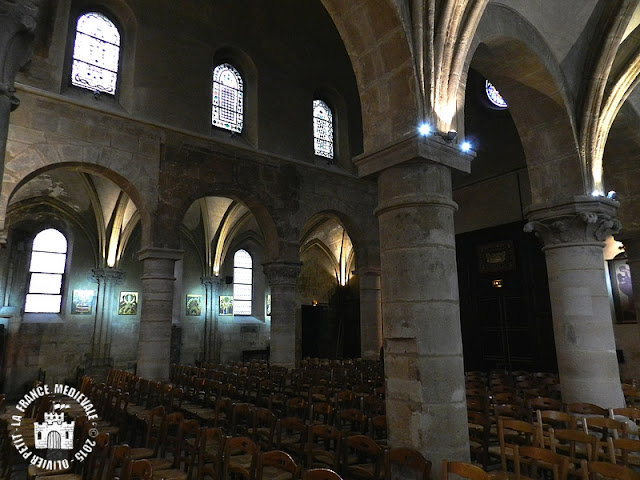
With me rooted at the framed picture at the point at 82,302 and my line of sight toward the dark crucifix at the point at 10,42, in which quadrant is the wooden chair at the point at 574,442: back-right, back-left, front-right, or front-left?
front-left

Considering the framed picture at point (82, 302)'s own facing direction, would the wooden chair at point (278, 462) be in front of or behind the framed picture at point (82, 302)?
in front

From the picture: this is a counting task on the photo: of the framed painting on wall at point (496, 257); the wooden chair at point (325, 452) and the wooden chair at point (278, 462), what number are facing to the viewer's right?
0

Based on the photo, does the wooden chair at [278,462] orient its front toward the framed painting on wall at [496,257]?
no

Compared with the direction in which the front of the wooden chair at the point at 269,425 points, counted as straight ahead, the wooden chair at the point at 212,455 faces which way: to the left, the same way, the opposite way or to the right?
the same way

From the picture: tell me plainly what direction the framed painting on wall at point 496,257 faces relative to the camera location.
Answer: facing the viewer and to the left of the viewer

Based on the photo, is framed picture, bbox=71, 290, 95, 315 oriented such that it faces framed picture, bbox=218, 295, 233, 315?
no

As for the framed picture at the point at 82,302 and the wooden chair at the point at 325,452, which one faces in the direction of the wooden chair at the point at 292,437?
the framed picture

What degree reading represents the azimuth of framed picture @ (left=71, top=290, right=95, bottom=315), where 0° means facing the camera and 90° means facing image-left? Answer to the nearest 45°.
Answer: approximately 0°

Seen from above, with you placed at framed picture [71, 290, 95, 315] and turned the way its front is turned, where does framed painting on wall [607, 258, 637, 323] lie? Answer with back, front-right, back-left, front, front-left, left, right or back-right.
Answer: front-left

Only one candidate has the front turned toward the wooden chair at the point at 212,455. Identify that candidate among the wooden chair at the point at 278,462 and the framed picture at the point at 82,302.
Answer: the framed picture
